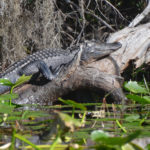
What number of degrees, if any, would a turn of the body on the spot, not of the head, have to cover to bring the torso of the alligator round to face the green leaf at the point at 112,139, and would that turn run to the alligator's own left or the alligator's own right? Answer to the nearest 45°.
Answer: approximately 90° to the alligator's own right

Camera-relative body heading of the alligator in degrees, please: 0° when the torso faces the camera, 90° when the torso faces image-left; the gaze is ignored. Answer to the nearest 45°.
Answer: approximately 270°
